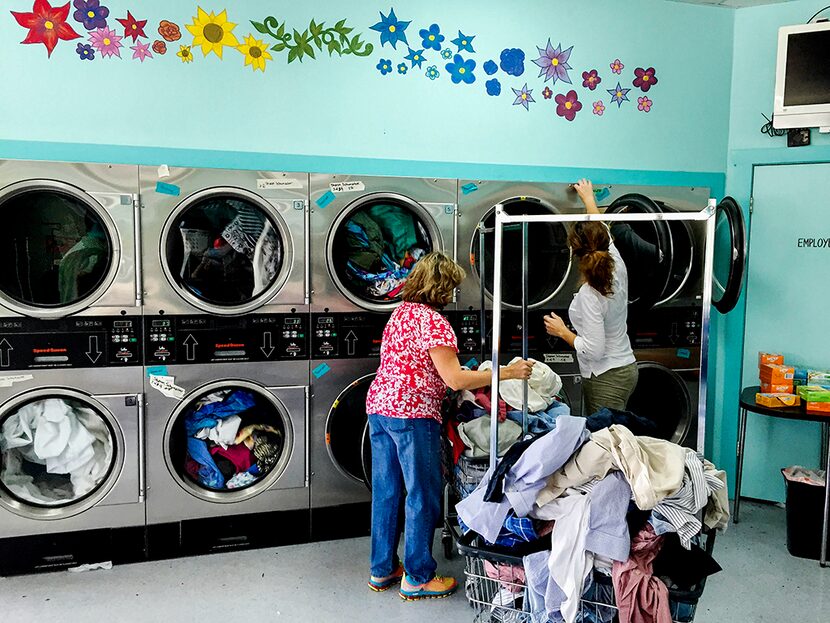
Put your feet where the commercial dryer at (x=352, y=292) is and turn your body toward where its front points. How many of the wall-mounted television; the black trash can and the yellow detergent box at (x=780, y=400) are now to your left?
3

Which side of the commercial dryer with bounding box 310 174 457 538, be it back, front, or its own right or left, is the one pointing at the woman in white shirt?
left

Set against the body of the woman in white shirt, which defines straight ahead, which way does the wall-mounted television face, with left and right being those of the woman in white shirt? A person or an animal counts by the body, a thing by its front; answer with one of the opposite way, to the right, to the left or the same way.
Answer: to the left

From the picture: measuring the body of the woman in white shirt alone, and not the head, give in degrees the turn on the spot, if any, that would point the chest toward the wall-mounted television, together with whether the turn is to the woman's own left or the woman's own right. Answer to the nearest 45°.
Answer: approximately 90° to the woman's own right

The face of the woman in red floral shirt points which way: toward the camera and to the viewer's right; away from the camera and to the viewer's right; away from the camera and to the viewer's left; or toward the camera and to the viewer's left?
away from the camera and to the viewer's right

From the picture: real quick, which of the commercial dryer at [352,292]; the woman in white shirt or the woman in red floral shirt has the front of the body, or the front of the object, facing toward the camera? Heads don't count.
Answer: the commercial dryer

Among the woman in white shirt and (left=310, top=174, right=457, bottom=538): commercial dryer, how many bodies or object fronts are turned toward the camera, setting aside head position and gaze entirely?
1

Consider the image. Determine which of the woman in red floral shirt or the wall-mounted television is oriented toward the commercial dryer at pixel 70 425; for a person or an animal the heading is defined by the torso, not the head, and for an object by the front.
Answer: the wall-mounted television

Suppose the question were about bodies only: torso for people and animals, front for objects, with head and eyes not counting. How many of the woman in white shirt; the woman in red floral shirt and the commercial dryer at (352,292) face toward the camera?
1

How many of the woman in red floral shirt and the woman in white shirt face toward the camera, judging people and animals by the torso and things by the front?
0

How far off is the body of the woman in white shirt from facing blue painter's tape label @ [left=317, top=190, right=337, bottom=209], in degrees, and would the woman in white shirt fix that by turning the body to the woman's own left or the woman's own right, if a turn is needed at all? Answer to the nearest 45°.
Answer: approximately 45° to the woman's own left

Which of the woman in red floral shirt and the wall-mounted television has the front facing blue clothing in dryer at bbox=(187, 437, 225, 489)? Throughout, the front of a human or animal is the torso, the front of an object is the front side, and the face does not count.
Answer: the wall-mounted television

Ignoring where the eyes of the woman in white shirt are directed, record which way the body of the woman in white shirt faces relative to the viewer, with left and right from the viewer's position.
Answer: facing away from the viewer and to the left of the viewer

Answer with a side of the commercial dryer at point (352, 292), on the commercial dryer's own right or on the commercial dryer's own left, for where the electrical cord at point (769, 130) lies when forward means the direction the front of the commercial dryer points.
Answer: on the commercial dryer's own left

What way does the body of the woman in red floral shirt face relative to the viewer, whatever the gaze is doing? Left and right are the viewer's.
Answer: facing away from the viewer and to the right of the viewer

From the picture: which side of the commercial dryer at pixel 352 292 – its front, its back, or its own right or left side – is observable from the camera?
front
